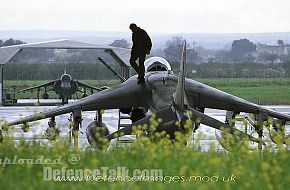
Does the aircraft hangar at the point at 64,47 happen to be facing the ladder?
yes

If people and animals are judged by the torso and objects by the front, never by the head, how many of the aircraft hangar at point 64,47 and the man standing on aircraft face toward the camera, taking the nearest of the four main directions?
1

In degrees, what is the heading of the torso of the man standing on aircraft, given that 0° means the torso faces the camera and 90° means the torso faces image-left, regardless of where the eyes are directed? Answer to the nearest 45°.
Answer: approximately 90°

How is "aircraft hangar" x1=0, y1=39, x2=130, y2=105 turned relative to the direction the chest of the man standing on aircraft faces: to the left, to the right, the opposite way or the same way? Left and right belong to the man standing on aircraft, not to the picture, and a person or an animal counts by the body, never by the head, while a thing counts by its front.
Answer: to the left

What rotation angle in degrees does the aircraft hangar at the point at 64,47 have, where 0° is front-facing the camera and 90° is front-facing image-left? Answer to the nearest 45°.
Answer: approximately 0°

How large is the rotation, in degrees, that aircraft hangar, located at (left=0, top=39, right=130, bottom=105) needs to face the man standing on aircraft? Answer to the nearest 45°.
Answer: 0° — it already faces them
